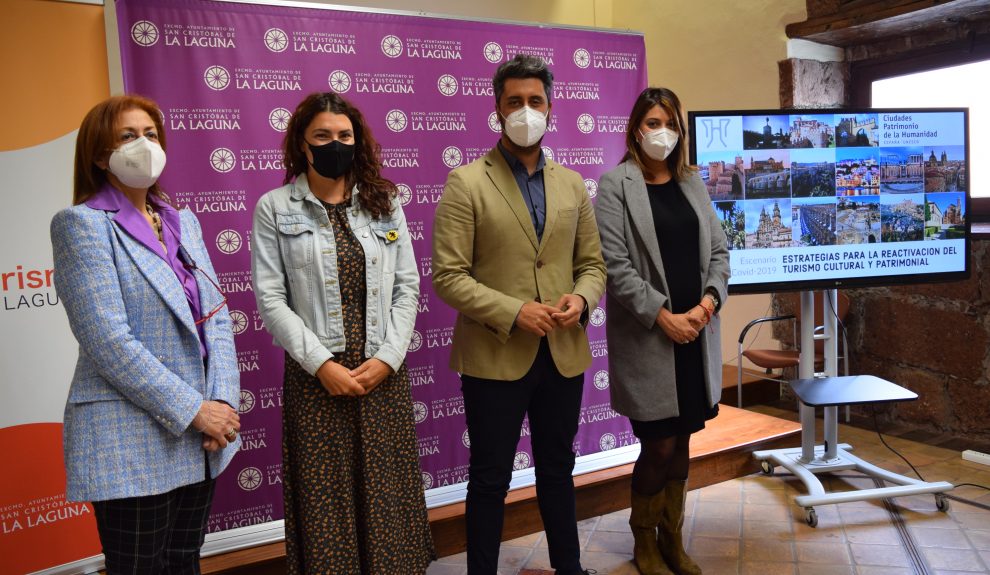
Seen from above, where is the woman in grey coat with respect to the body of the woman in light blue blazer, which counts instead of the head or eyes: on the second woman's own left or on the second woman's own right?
on the second woman's own left

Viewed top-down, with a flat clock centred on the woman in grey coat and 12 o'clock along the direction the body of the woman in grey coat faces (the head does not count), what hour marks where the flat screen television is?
The flat screen television is roughly at 9 o'clock from the woman in grey coat.

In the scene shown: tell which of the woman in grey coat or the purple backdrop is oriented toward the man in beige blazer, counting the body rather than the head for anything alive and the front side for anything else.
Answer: the purple backdrop

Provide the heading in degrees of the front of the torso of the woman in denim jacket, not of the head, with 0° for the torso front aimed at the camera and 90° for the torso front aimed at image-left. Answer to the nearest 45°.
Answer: approximately 0°

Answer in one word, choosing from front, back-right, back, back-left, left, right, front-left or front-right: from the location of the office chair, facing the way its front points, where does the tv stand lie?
left

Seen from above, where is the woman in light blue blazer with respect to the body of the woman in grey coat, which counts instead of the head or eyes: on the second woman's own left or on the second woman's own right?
on the second woman's own right

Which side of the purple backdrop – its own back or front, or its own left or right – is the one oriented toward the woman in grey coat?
front

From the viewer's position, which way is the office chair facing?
facing to the left of the viewer
